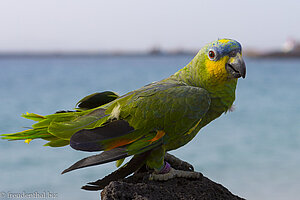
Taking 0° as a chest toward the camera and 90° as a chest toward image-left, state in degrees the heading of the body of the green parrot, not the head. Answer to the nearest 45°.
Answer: approximately 270°
